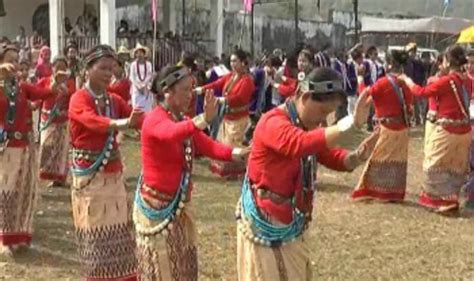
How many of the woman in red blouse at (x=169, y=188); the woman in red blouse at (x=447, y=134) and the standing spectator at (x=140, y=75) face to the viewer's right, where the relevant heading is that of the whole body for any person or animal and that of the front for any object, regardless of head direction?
1

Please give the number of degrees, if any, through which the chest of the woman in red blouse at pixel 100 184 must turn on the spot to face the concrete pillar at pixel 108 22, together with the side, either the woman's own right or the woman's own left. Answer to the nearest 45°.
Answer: approximately 135° to the woman's own left

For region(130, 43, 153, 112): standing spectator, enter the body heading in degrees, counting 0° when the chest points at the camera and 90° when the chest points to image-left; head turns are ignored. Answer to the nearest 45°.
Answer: approximately 0°

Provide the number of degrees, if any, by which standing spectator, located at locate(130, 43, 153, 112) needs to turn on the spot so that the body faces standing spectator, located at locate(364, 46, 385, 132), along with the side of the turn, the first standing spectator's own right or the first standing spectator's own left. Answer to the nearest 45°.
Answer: approximately 90° to the first standing spectator's own left

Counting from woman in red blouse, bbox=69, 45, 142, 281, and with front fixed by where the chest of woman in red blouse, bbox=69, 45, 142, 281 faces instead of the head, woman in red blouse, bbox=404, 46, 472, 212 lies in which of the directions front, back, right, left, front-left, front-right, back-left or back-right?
left

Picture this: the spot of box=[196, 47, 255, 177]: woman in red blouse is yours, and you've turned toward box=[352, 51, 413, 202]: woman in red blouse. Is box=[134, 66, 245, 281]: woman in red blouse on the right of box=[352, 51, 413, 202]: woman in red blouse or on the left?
right

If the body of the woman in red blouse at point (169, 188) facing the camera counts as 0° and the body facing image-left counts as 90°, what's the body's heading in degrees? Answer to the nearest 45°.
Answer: approximately 270°

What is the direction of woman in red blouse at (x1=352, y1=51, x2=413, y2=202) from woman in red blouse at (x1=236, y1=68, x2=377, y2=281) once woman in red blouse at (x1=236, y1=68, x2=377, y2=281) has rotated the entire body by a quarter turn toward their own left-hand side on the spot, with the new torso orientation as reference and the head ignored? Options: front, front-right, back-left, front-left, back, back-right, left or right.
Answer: front-left

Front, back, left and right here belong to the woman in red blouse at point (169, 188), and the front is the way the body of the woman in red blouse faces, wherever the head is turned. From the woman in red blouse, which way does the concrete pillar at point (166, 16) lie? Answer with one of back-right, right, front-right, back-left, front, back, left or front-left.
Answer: left

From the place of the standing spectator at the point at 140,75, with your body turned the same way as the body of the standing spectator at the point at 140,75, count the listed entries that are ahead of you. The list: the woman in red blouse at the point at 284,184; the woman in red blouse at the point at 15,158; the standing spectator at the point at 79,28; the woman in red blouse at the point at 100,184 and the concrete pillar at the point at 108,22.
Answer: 3

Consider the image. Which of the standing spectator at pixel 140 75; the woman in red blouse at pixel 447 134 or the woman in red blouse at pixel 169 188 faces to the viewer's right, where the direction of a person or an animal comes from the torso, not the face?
the woman in red blouse at pixel 169 188

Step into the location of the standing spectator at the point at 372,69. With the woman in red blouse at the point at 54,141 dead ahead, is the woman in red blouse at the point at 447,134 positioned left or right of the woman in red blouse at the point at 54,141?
left
